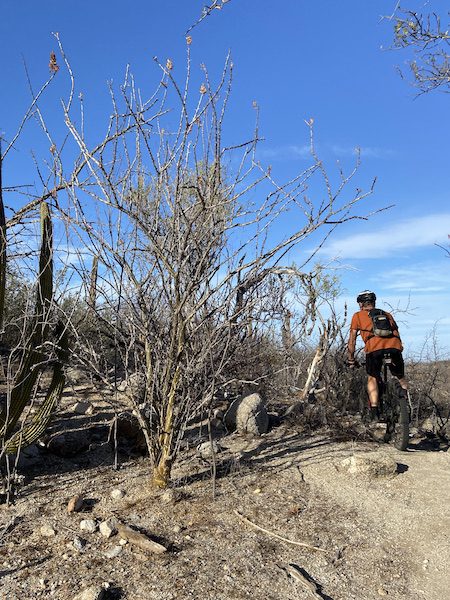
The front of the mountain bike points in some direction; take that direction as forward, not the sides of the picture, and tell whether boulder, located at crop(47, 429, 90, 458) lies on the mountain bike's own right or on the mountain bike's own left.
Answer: on the mountain bike's own left

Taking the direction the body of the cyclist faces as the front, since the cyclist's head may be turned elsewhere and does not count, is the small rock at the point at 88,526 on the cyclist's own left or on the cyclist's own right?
on the cyclist's own left

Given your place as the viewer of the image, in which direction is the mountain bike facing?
facing away from the viewer and to the left of the viewer

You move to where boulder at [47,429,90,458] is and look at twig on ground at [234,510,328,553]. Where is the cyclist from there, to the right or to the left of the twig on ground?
left

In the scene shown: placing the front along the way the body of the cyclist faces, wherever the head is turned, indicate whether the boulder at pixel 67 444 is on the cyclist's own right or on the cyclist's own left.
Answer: on the cyclist's own left

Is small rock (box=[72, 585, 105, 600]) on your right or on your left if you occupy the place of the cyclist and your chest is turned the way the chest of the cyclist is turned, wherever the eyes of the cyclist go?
on your left

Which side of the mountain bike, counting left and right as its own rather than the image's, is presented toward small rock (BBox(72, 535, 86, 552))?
left

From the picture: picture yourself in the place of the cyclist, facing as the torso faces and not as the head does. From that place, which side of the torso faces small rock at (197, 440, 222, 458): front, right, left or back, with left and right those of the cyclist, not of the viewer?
left

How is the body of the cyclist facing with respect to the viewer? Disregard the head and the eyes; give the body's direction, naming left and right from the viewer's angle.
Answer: facing away from the viewer and to the left of the viewer
